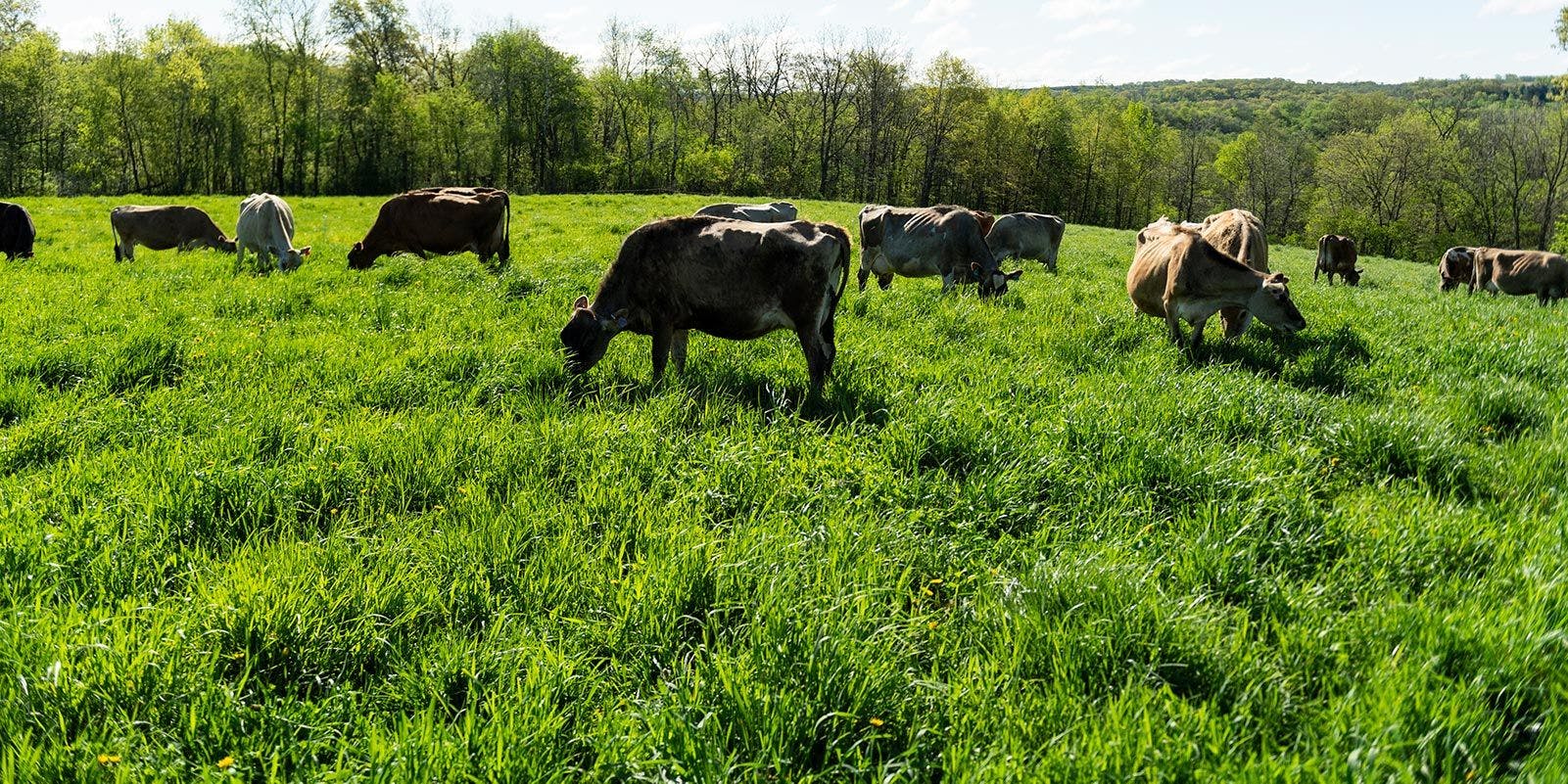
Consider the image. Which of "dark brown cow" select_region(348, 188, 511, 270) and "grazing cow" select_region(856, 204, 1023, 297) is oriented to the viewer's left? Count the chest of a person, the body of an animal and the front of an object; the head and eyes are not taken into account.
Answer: the dark brown cow

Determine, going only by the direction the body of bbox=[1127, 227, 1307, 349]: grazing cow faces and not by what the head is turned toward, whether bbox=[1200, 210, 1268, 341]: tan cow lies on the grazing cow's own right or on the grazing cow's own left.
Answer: on the grazing cow's own left

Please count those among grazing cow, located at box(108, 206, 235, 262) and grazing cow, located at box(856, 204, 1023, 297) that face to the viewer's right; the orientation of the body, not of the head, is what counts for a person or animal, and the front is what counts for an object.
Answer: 2

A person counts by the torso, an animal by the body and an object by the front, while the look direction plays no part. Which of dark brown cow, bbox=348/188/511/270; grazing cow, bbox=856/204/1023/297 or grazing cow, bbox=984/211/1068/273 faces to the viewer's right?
grazing cow, bbox=856/204/1023/297

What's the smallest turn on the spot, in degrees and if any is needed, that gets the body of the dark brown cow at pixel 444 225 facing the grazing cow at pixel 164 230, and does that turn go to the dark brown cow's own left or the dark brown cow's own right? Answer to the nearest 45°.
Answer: approximately 45° to the dark brown cow's own right

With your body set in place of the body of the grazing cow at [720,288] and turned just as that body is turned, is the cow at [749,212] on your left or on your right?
on your right

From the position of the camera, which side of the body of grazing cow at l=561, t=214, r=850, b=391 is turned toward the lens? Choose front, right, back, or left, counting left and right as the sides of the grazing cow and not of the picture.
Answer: left

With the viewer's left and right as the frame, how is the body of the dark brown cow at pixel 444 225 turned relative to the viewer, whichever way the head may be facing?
facing to the left of the viewer

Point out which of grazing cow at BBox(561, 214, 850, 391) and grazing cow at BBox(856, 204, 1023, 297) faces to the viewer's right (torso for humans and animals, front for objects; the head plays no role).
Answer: grazing cow at BBox(856, 204, 1023, 297)

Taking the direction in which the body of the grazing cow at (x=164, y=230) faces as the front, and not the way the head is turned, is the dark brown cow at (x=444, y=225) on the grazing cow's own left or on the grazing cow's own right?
on the grazing cow's own right

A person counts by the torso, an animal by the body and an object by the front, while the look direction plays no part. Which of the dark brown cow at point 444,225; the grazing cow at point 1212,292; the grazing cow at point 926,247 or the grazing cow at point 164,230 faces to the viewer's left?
the dark brown cow

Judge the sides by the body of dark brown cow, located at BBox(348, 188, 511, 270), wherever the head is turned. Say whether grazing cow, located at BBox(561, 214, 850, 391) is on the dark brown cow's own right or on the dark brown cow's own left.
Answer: on the dark brown cow's own left

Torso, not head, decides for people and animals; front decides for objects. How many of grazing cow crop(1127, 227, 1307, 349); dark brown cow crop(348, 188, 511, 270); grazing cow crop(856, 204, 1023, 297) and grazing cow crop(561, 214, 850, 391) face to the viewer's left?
2
